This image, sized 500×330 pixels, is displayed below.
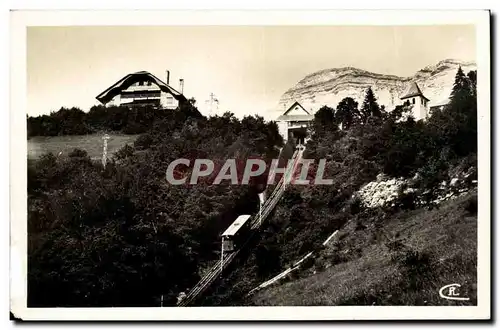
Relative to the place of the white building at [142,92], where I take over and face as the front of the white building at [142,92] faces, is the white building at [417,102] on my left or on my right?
on my left

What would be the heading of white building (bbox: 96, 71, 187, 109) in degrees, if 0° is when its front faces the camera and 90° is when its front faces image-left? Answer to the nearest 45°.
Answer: approximately 0°

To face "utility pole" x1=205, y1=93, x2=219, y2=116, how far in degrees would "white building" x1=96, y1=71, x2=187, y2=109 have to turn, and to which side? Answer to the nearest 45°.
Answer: approximately 90° to its left

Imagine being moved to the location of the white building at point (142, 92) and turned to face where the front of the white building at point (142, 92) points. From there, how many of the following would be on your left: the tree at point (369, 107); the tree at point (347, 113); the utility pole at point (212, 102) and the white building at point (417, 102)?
4
